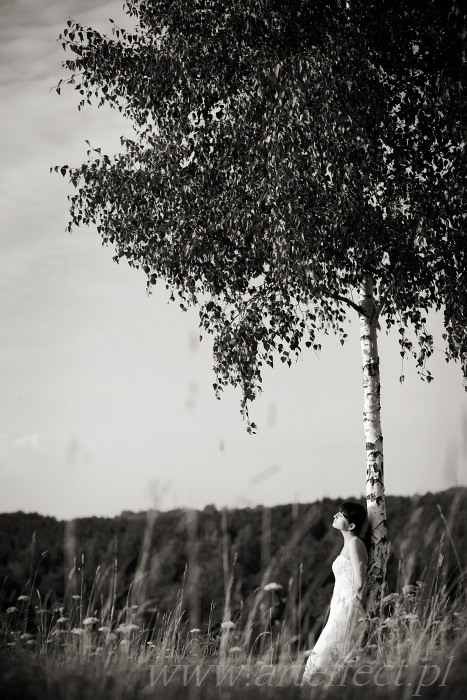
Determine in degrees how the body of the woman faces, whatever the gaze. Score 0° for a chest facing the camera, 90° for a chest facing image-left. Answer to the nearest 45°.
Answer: approximately 90°

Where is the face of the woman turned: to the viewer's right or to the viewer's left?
to the viewer's left
